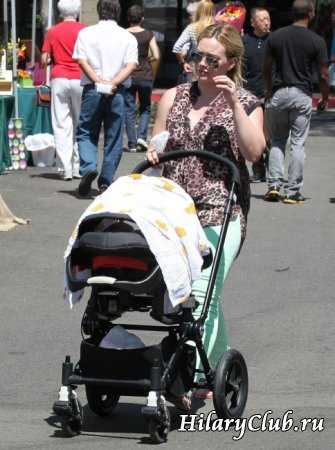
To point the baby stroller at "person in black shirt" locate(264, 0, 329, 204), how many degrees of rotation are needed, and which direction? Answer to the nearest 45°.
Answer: approximately 135° to its right

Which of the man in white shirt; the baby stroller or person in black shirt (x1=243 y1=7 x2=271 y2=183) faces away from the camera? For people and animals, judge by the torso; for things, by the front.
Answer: the man in white shirt

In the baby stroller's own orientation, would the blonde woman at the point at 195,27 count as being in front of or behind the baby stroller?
behind

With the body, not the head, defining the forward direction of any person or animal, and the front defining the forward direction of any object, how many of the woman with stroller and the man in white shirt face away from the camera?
1

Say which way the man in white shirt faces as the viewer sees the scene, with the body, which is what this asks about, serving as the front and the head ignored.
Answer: away from the camera

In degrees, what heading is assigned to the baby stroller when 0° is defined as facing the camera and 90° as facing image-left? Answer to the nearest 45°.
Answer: approximately 45°

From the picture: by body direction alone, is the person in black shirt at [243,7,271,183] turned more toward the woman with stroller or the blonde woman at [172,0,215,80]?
the woman with stroller

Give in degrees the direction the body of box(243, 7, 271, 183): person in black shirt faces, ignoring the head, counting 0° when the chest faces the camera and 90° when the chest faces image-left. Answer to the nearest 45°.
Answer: approximately 315°

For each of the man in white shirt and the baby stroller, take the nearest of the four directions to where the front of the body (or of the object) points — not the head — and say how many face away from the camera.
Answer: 1

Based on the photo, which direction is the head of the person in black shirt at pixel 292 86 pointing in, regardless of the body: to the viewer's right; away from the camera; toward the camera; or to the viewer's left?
away from the camera

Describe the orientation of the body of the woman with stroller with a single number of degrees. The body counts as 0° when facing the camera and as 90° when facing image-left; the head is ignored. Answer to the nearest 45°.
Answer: approximately 45°

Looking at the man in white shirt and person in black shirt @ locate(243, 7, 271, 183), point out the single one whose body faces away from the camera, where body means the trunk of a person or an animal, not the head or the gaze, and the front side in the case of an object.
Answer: the man in white shirt

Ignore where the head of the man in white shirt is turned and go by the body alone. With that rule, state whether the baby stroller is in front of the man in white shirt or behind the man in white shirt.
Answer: behind

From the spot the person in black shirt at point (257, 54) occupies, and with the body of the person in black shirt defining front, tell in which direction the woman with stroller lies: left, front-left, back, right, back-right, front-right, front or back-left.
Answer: front-right
